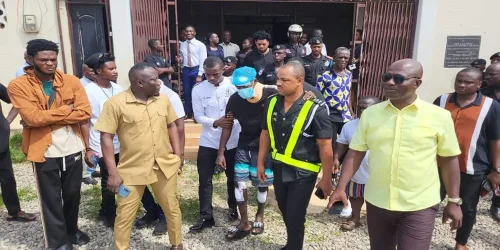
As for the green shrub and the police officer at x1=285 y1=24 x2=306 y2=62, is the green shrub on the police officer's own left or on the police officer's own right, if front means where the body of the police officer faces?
on the police officer's own right

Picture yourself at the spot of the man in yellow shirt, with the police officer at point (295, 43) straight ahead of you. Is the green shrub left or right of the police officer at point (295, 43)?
left

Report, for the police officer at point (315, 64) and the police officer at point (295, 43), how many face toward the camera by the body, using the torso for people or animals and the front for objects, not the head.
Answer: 2

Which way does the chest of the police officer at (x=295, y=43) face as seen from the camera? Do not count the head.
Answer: toward the camera

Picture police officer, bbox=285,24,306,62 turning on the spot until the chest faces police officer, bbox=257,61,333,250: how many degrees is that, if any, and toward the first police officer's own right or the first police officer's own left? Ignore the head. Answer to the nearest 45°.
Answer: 0° — they already face them

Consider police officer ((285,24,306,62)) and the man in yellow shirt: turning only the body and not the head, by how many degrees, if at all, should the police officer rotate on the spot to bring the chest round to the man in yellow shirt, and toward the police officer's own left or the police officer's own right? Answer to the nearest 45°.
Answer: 0° — they already face them

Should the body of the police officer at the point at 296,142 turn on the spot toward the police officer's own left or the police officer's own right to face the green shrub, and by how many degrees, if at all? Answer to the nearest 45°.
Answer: approximately 90° to the police officer's own right

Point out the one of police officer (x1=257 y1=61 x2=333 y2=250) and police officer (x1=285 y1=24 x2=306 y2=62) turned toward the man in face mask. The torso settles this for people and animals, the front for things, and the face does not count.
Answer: police officer (x1=285 y1=24 x2=306 y2=62)

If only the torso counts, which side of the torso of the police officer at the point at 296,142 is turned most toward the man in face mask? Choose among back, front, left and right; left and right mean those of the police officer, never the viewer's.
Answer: right

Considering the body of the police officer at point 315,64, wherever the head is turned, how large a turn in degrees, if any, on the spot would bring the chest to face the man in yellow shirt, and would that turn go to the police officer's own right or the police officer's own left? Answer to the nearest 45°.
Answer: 0° — they already face them

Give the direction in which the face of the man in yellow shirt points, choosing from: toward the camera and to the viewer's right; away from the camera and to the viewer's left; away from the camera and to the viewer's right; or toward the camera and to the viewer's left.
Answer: toward the camera and to the viewer's left

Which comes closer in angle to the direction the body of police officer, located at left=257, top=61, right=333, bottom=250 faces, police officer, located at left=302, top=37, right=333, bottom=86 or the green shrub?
the green shrub

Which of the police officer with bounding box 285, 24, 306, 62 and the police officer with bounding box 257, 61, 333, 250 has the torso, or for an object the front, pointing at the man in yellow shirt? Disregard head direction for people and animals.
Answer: the police officer with bounding box 285, 24, 306, 62

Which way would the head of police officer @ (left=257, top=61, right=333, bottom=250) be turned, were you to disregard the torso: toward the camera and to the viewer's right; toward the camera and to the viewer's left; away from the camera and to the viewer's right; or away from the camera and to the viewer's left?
toward the camera and to the viewer's left

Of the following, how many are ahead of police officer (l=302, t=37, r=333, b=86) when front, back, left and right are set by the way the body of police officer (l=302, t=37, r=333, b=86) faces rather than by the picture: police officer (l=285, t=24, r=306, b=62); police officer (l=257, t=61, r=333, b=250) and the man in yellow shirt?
2

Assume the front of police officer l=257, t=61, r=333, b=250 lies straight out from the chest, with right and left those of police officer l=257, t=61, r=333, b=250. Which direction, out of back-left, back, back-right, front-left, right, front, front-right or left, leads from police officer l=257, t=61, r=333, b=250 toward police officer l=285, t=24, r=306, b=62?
back-right

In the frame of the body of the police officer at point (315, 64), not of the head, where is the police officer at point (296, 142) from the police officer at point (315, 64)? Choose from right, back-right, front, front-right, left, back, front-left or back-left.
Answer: front
